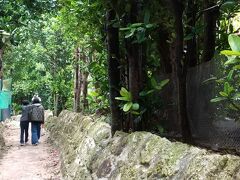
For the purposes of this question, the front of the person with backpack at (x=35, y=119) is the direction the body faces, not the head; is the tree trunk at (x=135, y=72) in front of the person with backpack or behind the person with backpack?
behind

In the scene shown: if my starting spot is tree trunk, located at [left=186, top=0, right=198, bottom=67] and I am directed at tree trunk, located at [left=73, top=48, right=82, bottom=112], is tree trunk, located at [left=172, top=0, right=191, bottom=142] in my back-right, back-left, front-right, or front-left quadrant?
back-left

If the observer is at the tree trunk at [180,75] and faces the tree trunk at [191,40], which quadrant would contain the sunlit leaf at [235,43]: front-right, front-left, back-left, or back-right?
back-right

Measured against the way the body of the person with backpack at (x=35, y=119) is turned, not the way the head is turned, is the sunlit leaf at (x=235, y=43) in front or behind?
behind

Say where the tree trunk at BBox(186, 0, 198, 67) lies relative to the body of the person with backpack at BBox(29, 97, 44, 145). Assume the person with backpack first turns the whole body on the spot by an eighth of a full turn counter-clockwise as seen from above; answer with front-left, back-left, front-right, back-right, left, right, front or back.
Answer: back-left

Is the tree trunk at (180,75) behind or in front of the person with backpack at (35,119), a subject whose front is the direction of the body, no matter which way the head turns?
behind

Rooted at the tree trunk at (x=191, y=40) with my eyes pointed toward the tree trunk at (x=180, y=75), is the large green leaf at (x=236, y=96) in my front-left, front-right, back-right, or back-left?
front-left

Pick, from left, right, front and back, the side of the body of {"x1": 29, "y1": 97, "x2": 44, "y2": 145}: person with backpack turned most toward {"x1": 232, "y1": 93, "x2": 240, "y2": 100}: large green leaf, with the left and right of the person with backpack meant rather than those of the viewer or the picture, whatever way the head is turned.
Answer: back

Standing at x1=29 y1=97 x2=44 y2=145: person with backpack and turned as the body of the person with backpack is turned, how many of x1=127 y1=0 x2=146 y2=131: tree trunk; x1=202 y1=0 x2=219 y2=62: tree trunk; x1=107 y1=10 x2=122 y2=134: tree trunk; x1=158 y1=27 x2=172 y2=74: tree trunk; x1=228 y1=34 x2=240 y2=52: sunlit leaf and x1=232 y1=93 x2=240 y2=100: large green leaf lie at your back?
6

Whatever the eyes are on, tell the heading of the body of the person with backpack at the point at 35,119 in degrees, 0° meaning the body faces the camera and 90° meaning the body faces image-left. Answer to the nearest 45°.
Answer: approximately 180°

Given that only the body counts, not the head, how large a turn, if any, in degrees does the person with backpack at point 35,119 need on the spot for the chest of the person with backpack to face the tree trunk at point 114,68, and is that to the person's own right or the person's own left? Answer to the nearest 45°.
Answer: approximately 180°
